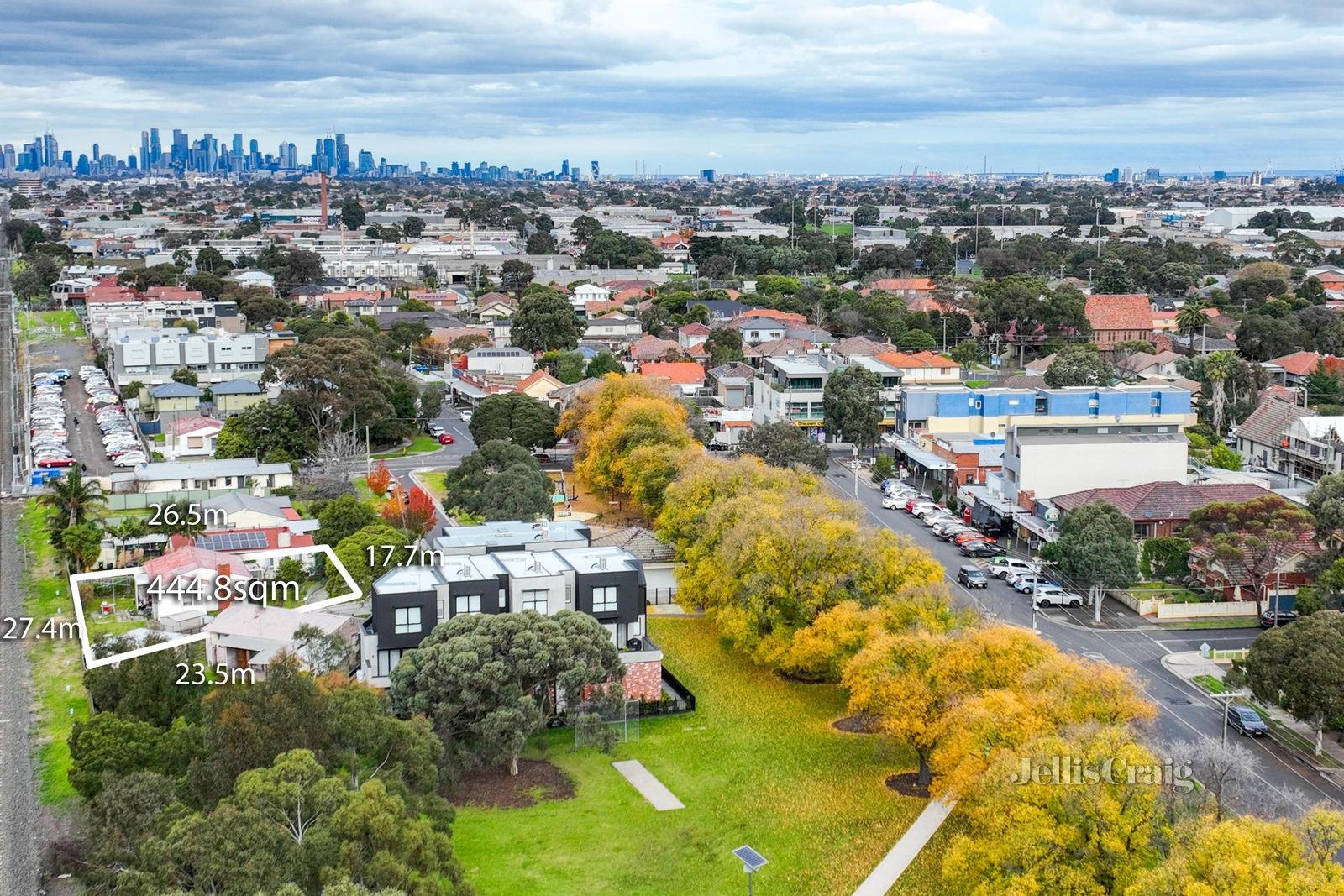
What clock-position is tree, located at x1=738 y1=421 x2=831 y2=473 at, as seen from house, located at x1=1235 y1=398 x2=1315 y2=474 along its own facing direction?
The tree is roughly at 12 o'clock from the house.

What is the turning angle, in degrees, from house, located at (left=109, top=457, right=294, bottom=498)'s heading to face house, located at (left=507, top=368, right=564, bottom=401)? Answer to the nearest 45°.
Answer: approximately 135° to its left

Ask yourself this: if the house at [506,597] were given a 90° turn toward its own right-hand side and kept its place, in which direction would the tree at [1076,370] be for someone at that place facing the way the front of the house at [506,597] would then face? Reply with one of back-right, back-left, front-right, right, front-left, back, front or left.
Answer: back-right

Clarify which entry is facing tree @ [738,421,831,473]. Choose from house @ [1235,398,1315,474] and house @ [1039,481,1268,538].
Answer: house @ [1235,398,1315,474]

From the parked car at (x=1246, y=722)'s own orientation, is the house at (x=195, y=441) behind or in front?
behind

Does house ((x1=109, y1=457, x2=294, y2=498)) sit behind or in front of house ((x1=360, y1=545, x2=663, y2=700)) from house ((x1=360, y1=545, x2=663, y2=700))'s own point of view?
behind

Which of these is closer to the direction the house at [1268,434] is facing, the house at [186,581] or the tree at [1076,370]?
the house

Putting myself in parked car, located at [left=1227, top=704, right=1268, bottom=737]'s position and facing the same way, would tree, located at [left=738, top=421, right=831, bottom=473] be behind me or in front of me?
behind

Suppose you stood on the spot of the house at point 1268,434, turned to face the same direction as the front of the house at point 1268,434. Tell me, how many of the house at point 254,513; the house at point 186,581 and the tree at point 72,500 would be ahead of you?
3
